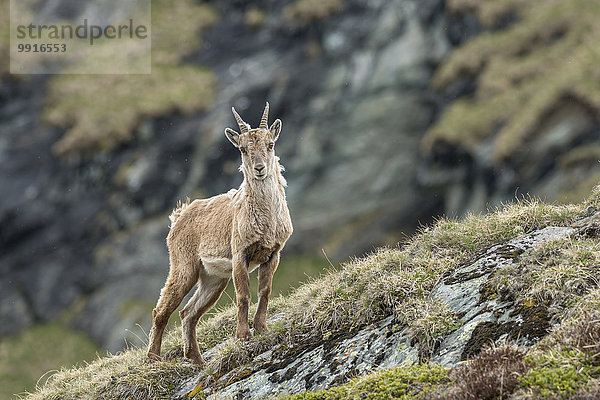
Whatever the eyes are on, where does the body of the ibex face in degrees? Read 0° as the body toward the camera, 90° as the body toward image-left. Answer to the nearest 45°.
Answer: approximately 315°
